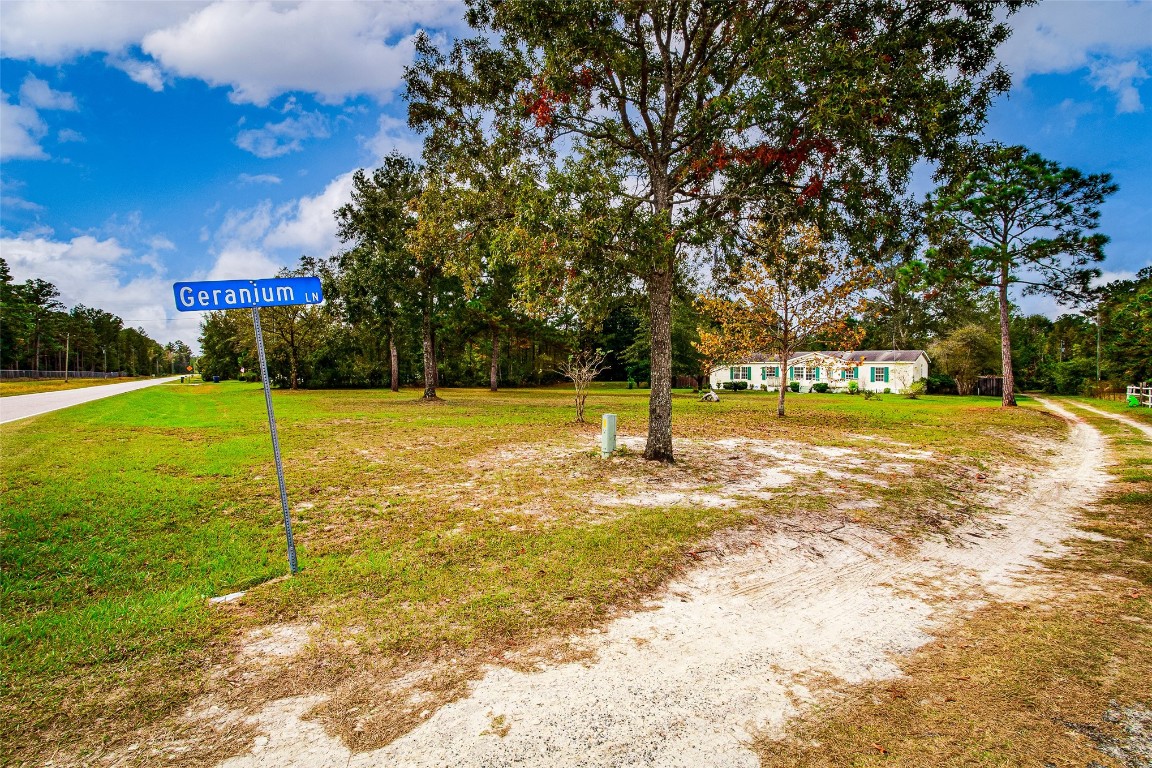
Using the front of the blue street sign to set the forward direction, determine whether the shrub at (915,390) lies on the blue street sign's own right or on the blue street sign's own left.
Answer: on the blue street sign's own left

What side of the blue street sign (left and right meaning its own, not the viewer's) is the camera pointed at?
front

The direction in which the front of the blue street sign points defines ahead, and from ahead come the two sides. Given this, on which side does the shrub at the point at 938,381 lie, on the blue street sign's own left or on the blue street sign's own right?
on the blue street sign's own left
